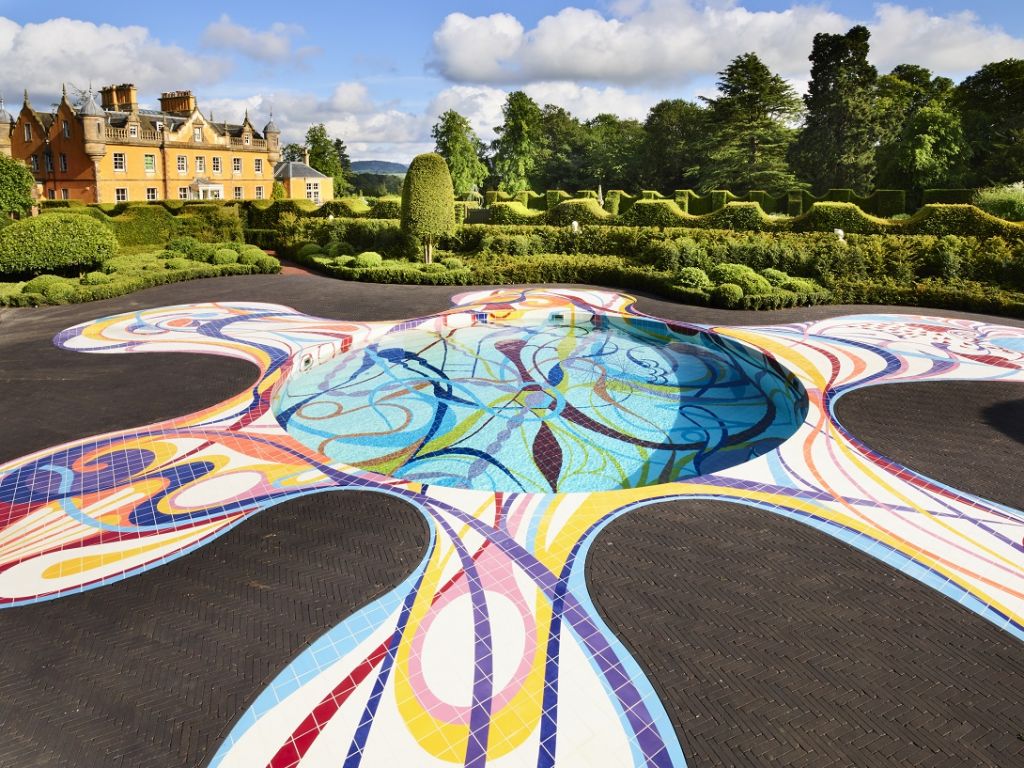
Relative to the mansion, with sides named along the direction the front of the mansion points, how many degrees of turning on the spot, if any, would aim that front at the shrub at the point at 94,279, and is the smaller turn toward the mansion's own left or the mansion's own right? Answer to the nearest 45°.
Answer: approximately 45° to the mansion's own right

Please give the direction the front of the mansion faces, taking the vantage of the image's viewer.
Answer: facing the viewer and to the right of the viewer

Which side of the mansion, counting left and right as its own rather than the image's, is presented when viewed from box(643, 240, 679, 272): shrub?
front

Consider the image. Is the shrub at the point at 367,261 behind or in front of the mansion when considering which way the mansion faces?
in front

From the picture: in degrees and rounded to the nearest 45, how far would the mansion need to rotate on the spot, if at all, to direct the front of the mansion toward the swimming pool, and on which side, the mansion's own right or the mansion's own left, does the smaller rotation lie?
approximately 45° to the mansion's own right

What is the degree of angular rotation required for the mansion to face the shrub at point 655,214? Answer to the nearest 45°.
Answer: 0° — it already faces it

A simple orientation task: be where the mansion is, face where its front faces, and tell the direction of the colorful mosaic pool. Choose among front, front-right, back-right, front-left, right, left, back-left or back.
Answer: front-right

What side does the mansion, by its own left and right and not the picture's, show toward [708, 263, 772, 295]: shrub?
front

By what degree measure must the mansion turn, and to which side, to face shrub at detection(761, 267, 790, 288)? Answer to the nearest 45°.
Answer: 0° — it already faces it
